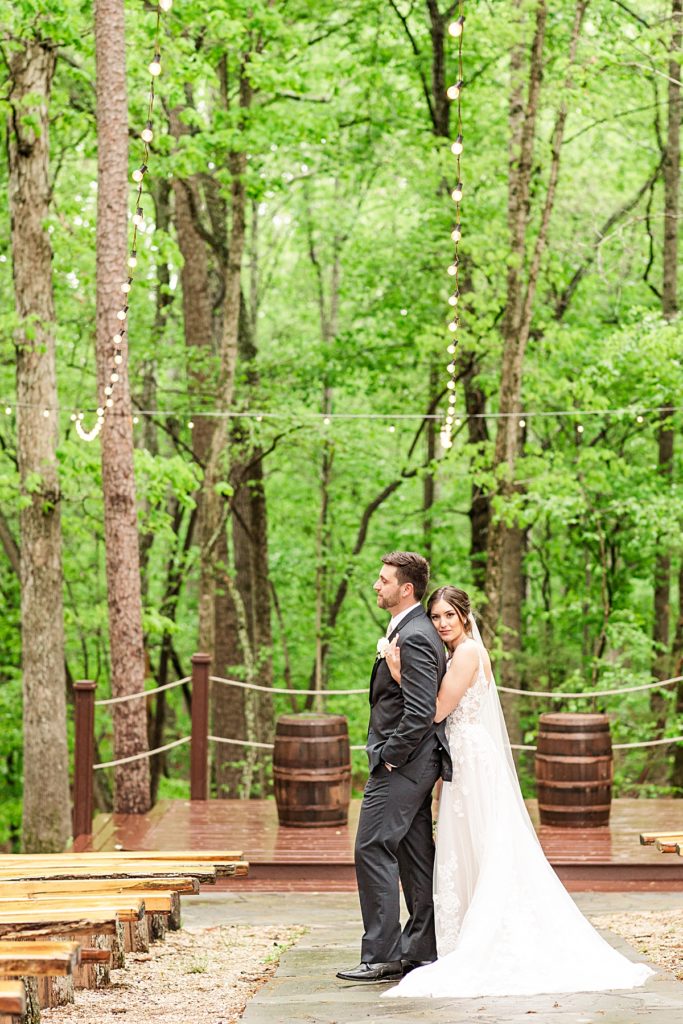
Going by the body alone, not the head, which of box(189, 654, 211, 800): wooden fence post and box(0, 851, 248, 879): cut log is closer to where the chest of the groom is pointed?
the cut log

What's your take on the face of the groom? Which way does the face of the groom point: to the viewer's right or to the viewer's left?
to the viewer's left

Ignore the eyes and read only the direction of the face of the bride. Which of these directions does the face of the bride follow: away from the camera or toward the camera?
toward the camera

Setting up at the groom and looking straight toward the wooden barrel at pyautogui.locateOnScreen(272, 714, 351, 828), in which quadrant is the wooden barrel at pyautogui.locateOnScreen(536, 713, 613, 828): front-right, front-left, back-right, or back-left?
front-right

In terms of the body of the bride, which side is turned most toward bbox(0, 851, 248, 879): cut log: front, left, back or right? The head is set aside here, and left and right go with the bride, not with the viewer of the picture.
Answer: front

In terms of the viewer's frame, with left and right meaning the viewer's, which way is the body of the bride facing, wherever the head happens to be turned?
facing to the left of the viewer

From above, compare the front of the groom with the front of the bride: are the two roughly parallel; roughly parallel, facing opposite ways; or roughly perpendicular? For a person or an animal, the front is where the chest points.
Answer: roughly parallel
